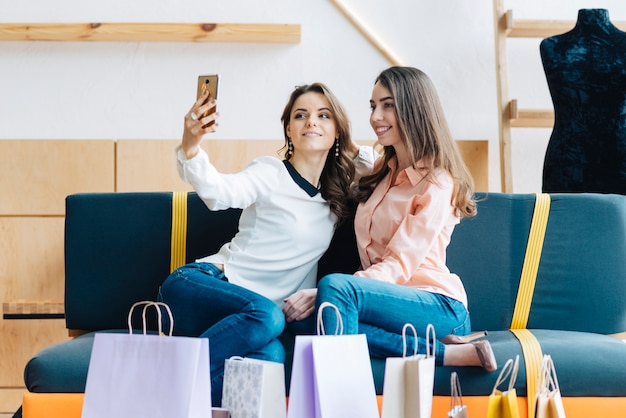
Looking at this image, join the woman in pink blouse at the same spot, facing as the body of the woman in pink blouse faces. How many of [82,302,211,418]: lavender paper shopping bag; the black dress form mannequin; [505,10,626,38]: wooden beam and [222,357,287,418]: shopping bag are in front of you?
2

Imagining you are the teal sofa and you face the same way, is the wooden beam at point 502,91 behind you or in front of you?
behind

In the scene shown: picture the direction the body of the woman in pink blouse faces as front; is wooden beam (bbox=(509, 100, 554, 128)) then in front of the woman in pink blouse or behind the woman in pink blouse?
behind

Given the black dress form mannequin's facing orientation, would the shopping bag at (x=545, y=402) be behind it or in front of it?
in front

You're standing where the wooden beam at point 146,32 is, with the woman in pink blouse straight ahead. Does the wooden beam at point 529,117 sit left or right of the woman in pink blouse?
left

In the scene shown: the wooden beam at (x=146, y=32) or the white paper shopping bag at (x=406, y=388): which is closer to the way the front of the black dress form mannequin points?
the white paper shopping bag

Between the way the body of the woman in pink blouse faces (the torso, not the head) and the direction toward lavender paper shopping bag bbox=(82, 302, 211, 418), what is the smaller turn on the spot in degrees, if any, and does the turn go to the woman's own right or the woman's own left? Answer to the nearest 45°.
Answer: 0° — they already face it

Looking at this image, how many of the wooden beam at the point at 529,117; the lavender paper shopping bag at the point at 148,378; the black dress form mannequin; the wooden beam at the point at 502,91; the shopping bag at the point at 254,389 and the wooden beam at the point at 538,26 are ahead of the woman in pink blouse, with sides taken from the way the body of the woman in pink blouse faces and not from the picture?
2

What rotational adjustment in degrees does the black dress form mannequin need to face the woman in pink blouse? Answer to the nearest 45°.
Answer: approximately 45° to its right

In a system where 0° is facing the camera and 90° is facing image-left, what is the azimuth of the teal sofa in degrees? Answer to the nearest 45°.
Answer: approximately 0°

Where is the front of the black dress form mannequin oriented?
toward the camera

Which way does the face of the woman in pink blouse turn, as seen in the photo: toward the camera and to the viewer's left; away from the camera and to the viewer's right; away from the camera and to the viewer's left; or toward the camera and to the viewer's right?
toward the camera and to the viewer's left

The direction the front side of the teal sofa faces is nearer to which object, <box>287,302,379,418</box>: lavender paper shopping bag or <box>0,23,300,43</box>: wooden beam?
the lavender paper shopping bag

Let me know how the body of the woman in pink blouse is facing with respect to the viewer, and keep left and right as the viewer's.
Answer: facing the viewer and to the left of the viewer

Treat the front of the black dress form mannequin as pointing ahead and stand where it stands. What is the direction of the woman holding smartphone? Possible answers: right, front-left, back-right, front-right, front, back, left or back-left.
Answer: front-right
